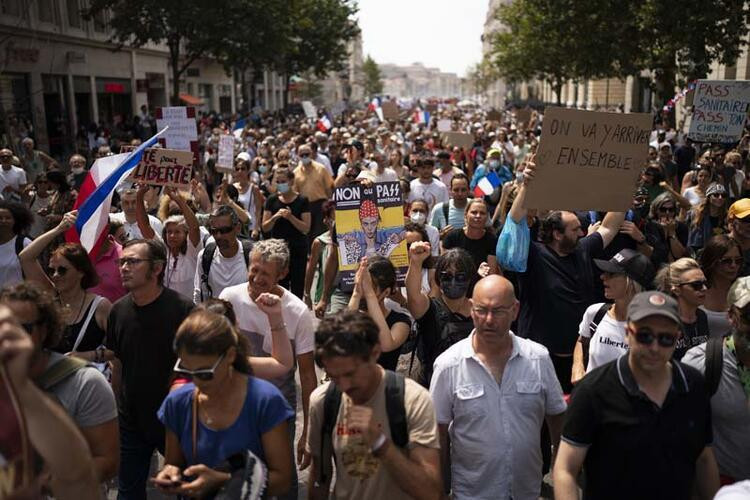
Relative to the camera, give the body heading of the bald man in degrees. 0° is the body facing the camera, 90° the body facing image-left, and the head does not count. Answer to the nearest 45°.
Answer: approximately 0°

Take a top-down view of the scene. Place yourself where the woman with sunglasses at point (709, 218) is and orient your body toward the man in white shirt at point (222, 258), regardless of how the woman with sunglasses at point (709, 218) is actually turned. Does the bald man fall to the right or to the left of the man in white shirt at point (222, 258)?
left

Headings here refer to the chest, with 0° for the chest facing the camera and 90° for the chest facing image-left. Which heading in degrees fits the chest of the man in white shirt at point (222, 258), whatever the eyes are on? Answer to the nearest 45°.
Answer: approximately 0°

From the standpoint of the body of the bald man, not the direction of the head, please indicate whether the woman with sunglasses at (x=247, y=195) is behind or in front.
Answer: behind

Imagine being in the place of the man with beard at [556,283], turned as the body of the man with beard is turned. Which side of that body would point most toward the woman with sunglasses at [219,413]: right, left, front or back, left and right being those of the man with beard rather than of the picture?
right

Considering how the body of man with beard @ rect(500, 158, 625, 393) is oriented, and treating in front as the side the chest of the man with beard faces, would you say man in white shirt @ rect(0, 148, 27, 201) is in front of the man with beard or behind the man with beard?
behind

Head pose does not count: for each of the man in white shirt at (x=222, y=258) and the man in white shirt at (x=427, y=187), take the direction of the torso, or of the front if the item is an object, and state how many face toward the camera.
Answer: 2

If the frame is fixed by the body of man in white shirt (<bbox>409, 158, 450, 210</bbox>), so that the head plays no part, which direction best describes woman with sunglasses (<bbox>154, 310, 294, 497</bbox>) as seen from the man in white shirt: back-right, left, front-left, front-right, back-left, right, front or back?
front

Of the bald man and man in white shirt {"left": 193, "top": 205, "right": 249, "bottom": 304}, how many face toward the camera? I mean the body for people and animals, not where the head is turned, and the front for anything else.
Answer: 2

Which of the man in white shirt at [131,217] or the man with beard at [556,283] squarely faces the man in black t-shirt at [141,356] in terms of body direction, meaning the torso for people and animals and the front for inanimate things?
the man in white shirt

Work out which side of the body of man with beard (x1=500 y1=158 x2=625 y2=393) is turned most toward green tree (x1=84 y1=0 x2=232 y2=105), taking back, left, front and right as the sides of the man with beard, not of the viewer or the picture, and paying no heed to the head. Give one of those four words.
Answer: back

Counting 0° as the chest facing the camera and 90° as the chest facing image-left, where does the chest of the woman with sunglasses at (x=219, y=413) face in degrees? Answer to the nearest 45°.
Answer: approximately 45°
